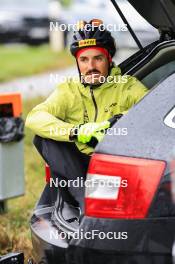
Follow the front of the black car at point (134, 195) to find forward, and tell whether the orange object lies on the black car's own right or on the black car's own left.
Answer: on the black car's own left

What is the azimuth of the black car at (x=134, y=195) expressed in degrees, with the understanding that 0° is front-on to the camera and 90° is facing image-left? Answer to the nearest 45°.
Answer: approximately 225°

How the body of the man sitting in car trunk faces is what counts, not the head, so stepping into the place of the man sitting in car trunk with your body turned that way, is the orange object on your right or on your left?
on your right

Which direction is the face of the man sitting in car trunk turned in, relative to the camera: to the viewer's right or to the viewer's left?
to the viewer's left
